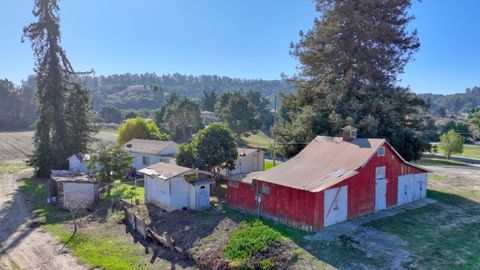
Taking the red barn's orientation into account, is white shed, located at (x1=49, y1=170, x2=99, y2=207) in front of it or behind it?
behind

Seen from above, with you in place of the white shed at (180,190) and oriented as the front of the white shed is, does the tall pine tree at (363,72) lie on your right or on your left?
on your left

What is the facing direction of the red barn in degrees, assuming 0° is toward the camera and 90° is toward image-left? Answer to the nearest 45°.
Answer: approximately 315°

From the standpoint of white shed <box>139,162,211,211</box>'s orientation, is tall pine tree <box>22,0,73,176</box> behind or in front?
behind

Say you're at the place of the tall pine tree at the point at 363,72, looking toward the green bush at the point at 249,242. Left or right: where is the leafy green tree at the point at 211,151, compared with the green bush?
right

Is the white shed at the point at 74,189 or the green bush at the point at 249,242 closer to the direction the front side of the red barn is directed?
the green bush

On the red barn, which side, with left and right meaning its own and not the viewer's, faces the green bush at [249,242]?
right

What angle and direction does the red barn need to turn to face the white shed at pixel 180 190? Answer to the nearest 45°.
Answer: approximately 135° to its right

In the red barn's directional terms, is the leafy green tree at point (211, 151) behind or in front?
behind

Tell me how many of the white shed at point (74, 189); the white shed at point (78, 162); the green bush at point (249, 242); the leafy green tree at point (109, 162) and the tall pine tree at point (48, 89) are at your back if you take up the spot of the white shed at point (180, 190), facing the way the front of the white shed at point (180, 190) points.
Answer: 4

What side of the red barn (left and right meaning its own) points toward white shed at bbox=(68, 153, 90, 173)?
back
